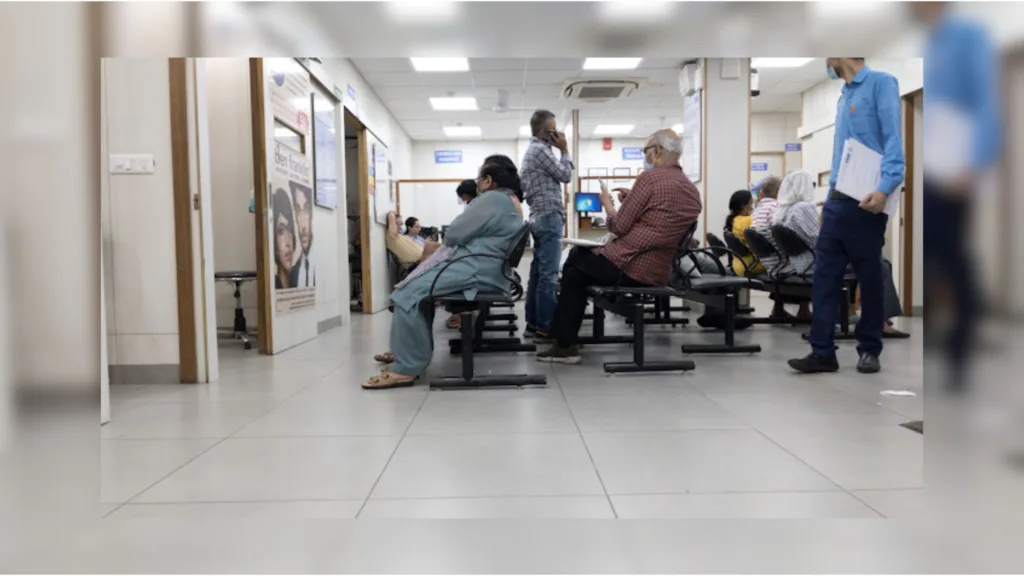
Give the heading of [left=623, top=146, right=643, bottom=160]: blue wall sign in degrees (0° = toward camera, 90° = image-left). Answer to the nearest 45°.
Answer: approximately 0°

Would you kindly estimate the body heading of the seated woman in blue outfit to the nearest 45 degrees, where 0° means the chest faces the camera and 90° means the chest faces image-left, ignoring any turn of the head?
approximately 90°

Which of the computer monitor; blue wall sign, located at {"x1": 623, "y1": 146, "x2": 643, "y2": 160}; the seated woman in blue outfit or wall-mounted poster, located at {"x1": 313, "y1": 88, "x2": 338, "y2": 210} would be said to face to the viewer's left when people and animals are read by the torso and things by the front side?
the seated woman in blue outfit

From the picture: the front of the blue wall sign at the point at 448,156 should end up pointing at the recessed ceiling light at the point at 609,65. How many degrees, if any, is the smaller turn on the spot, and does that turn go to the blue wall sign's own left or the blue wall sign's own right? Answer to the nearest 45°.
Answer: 0° — it already faces it

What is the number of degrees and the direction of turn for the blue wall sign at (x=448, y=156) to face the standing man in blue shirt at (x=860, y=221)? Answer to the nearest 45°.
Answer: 0° — it already faces them
